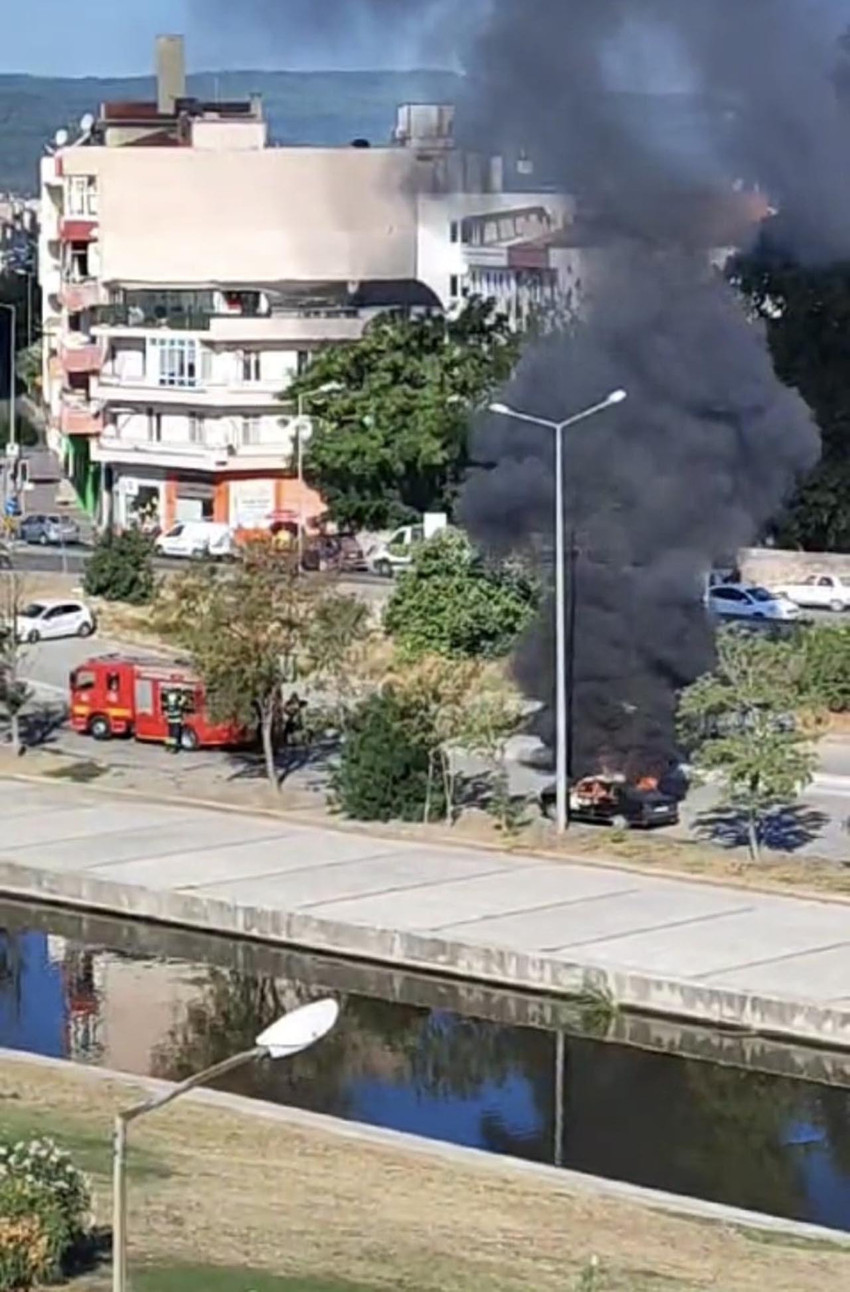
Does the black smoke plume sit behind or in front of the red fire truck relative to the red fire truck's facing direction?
behind

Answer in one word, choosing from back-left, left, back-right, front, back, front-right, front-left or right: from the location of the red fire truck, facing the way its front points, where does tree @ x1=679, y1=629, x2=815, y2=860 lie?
back-left

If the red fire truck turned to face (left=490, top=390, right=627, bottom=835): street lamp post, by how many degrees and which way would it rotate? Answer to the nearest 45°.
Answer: approximately 135° to its left

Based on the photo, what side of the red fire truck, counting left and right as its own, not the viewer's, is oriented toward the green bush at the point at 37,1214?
left

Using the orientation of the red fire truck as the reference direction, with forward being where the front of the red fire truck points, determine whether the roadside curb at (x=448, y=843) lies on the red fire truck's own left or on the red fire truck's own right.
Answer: on the red fire truck's own left

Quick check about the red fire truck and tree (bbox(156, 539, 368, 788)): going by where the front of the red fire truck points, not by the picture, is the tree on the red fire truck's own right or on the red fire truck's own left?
on the red fire truck's own left

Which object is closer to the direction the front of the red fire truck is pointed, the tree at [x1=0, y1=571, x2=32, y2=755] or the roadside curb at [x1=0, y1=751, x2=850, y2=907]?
the tree

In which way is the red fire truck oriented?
to the viewer's left

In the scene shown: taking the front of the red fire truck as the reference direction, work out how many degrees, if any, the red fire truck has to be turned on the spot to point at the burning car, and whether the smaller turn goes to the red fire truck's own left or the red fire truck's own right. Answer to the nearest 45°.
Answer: approximately 135° to the red fire truck's own left
